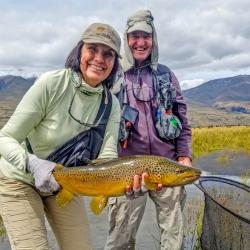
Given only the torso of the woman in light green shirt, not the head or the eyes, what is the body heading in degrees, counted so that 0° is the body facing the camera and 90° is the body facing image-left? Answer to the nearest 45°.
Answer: approximately 315°

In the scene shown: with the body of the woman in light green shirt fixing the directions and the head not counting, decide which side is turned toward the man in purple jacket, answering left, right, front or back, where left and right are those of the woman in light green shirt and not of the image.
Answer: left
